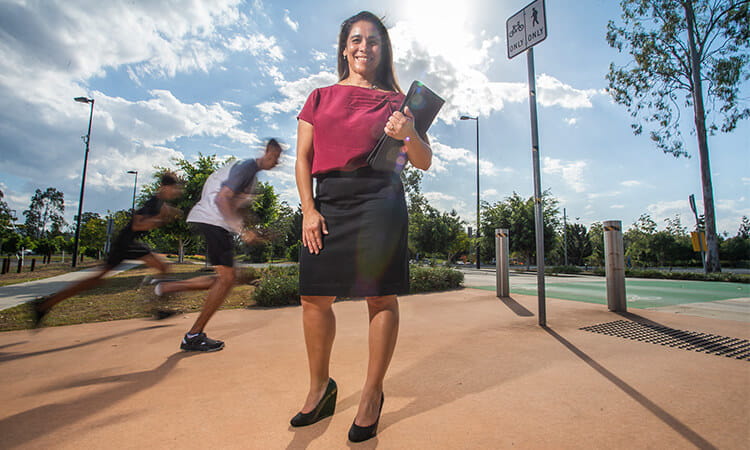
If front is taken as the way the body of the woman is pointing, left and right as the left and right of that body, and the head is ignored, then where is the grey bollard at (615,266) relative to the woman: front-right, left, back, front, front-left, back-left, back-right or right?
back-left

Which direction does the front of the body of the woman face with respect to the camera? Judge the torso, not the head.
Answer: toward the camera

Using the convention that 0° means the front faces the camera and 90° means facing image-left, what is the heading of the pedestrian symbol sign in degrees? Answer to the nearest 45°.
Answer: approximately 45°

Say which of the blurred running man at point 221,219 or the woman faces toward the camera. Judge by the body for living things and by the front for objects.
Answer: the woman

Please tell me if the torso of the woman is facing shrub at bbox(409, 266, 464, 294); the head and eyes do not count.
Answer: no

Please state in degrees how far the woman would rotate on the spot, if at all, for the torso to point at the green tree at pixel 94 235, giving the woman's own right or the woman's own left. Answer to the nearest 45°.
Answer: approximately 135° to the woman's own right

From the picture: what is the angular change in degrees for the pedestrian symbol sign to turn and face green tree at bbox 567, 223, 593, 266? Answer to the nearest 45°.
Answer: approximately 135° to its right

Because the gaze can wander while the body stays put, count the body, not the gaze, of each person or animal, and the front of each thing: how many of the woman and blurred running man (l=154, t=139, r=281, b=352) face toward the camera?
1

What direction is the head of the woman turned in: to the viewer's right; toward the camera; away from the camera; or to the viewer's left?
toward the camera

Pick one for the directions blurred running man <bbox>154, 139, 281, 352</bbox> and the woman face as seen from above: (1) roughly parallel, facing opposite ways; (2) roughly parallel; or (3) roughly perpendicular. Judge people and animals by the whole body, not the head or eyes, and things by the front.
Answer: roughly perpendicular
